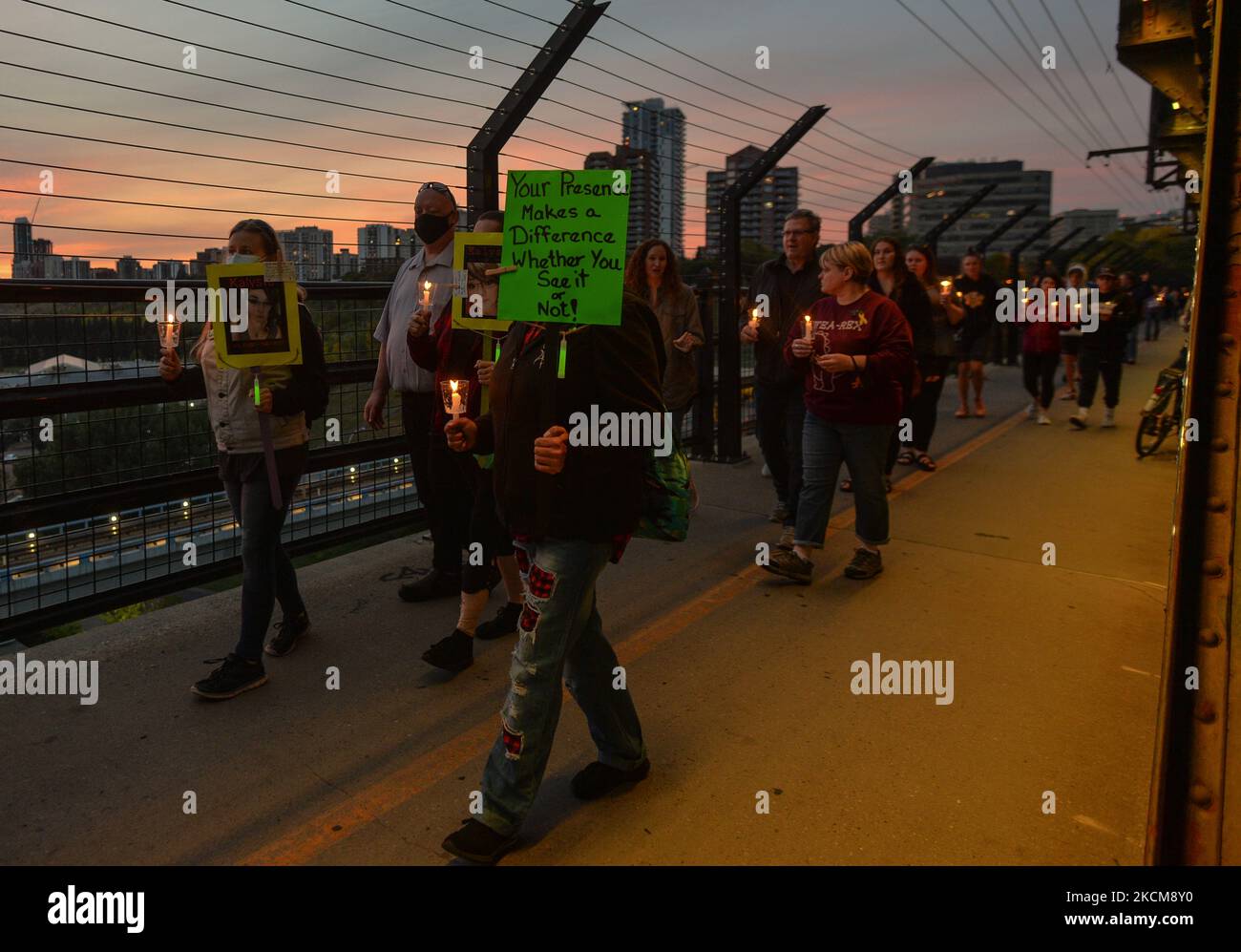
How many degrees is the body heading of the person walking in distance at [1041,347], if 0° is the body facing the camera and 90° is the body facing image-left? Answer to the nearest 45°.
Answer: approximately 0°

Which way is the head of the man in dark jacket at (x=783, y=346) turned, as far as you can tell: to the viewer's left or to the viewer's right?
to the viewer's left

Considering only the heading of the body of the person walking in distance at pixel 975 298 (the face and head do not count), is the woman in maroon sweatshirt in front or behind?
in front

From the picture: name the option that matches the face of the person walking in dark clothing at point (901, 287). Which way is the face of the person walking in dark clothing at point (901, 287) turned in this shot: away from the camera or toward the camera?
toward the camera

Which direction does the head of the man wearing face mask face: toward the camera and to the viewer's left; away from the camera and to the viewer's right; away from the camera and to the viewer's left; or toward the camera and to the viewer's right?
toward the camera and to the viewer's left

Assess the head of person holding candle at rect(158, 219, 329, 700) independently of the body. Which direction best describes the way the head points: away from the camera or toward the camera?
toward the camera

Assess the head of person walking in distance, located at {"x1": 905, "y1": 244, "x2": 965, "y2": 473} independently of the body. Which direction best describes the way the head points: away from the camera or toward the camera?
toward the camera

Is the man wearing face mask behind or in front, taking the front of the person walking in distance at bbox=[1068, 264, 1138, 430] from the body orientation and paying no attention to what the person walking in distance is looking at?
in front

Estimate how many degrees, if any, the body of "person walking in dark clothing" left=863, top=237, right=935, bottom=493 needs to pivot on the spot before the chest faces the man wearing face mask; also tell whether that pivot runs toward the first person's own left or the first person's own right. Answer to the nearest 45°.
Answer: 0° — they already face them

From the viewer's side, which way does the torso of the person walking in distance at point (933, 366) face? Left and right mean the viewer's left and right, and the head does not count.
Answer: facing the viewer and to the left of the viewer

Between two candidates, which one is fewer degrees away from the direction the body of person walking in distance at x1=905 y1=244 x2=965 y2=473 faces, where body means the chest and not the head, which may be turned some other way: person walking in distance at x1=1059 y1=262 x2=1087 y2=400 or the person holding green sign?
the person holding green sign

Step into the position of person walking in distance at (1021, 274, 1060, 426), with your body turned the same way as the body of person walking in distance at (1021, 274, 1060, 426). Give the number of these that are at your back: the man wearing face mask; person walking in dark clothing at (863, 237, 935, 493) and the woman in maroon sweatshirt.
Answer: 0

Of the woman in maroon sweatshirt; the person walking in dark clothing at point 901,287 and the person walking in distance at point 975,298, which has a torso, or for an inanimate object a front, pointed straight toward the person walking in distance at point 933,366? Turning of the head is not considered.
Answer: the person walking in distance at point 975,298

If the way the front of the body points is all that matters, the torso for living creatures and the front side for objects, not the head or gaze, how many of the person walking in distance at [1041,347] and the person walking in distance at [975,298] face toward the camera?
2

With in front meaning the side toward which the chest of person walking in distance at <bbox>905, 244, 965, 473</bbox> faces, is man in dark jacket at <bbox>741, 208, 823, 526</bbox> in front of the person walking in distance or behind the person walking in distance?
in front
